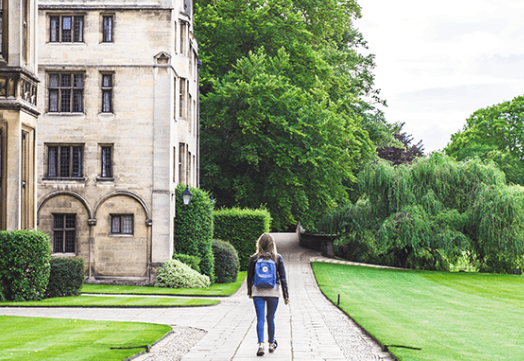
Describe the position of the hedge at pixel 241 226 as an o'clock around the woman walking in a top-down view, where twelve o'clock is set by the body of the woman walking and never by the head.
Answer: The hedge is roughly at 12 o'clock from the woman walking.

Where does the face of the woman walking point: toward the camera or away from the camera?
away from the camera

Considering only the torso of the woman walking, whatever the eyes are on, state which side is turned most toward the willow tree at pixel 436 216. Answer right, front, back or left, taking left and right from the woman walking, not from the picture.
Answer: front

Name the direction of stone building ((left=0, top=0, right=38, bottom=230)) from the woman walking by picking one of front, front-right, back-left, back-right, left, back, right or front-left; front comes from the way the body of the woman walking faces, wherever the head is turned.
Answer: front-left

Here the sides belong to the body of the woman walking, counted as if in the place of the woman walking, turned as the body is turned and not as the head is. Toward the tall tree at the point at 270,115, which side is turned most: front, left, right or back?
front

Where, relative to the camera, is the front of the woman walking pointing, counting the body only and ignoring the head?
away from the camera

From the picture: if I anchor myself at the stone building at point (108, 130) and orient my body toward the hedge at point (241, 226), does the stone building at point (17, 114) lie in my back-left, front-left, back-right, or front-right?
back-right

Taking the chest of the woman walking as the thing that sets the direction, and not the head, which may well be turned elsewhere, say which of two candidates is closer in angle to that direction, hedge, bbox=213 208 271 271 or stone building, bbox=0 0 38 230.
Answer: the hedge

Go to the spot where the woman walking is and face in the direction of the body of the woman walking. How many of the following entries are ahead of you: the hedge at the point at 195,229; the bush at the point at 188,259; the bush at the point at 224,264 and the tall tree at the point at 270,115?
4

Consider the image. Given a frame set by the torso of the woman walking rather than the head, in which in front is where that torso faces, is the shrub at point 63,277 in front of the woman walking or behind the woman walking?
in front

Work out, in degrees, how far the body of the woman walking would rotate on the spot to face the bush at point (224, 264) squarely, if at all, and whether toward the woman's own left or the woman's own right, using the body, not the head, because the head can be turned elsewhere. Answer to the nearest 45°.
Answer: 0° — they already face it
